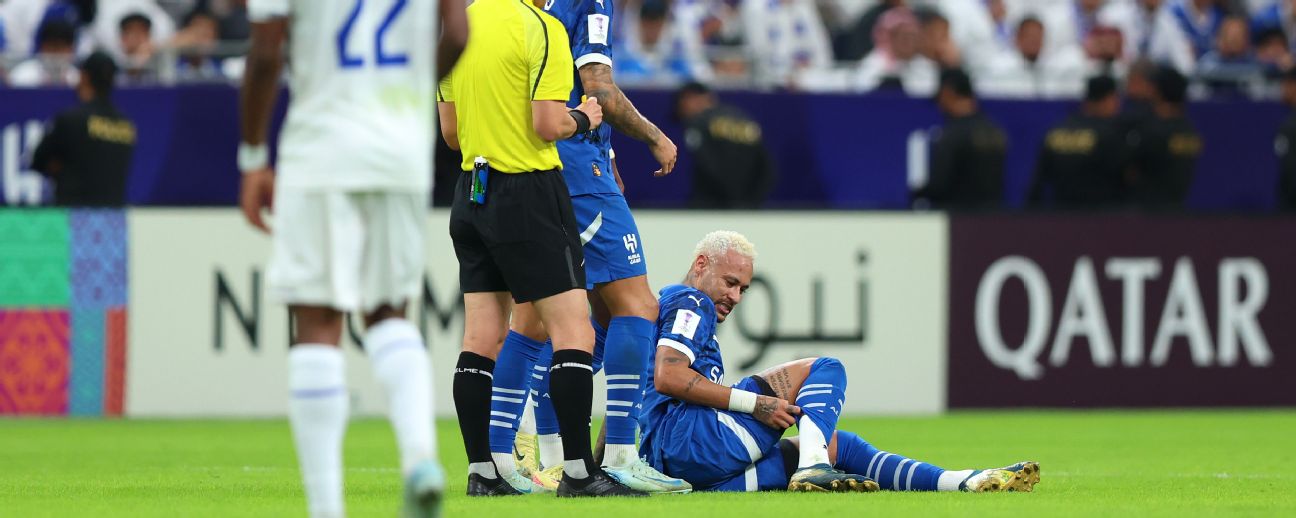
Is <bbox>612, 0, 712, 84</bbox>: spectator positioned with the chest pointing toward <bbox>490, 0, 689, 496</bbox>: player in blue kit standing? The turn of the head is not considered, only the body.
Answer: yes

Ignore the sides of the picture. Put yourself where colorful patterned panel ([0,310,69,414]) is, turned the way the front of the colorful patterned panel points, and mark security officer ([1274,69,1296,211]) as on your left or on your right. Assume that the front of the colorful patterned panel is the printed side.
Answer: on your left

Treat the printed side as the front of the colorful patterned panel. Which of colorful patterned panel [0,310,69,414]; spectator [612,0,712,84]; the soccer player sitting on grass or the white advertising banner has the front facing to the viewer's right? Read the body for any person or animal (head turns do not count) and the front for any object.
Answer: the soccer player sitting on grass

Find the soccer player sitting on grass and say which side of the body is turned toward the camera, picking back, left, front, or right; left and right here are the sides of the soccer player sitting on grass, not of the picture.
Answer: right

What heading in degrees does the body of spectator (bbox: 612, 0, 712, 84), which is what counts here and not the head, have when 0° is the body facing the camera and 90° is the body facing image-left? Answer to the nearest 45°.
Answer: approximately 0°

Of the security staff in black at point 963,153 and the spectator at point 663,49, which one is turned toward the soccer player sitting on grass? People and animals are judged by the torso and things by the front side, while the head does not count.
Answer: the spectator

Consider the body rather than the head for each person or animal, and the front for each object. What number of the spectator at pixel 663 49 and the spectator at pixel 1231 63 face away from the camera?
0

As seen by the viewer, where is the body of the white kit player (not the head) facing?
away from the camera

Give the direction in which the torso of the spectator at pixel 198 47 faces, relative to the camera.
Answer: toward the camera

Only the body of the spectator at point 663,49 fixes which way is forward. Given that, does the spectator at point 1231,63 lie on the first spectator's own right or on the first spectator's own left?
on the first spectator's own left

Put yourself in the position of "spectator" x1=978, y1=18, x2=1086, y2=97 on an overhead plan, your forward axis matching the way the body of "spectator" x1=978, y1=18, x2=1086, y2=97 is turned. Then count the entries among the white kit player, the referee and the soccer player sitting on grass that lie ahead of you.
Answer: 3

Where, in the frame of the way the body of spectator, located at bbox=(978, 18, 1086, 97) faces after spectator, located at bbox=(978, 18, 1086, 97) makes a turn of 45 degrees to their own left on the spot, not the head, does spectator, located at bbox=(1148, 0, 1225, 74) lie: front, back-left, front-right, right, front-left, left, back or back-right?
left

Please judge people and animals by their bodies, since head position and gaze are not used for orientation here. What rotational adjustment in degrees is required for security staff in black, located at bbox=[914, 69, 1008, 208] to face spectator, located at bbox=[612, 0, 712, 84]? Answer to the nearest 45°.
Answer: approximately 45° to its left
